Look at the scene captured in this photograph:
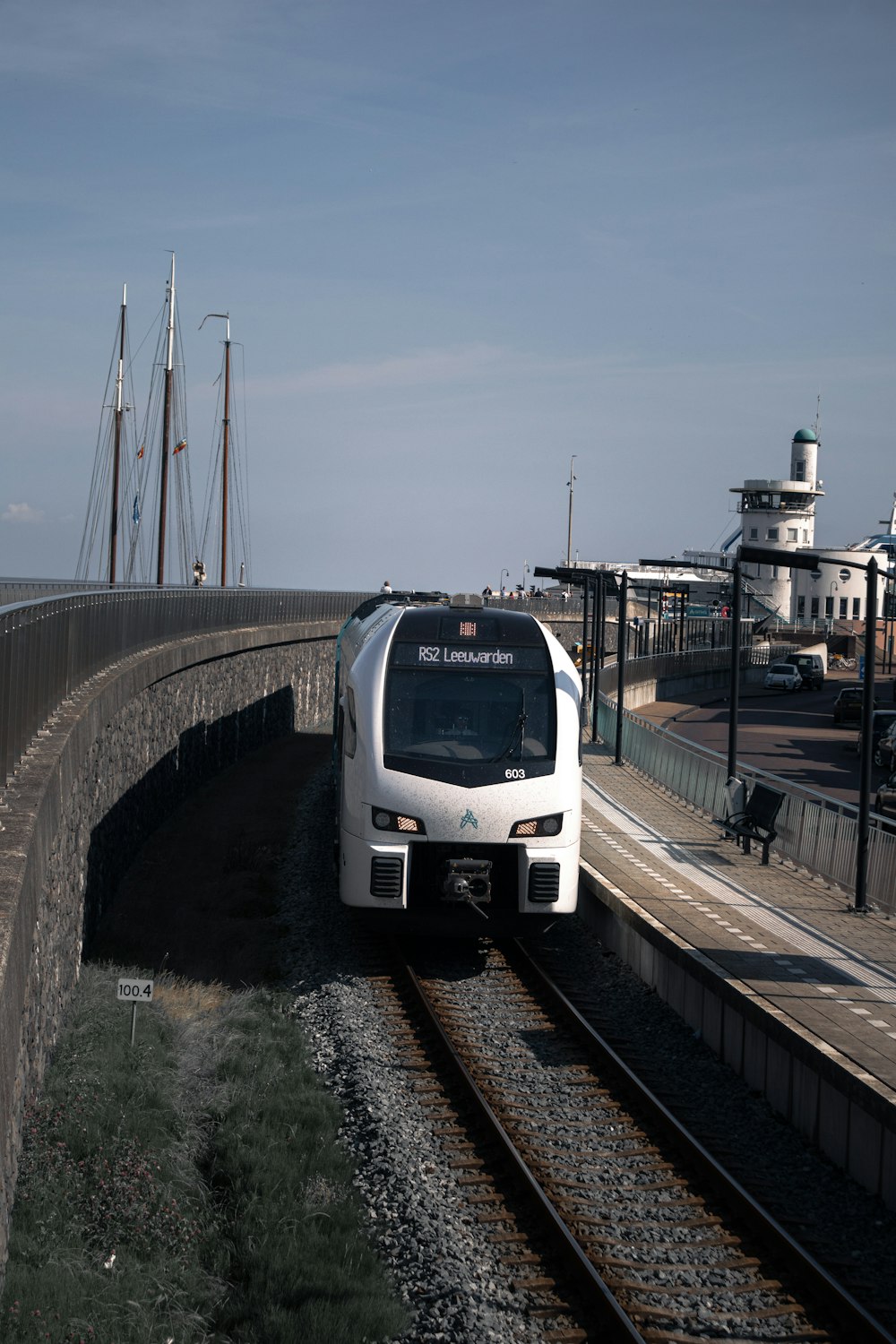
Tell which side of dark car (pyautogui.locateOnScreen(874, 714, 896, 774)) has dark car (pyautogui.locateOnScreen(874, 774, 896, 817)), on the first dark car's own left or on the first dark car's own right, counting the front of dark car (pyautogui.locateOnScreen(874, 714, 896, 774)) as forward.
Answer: on the first dark car's own left

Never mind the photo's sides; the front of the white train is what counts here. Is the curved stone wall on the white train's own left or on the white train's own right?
on the white train's own right

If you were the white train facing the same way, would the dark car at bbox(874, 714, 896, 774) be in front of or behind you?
behind

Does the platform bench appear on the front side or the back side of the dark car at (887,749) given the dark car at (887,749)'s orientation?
on the front side

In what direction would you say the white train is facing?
toward the camera

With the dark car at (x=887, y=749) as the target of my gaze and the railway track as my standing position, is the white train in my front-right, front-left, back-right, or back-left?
front-left

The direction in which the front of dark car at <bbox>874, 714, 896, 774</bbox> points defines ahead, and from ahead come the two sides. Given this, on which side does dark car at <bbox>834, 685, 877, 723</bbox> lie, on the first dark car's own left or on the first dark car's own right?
on the first dark car's own right

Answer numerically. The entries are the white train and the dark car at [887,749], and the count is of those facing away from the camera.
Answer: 0

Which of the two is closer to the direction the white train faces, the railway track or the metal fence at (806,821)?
the railway track

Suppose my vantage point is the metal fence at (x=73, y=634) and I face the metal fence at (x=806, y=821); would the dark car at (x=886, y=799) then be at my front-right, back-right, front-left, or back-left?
front-left
